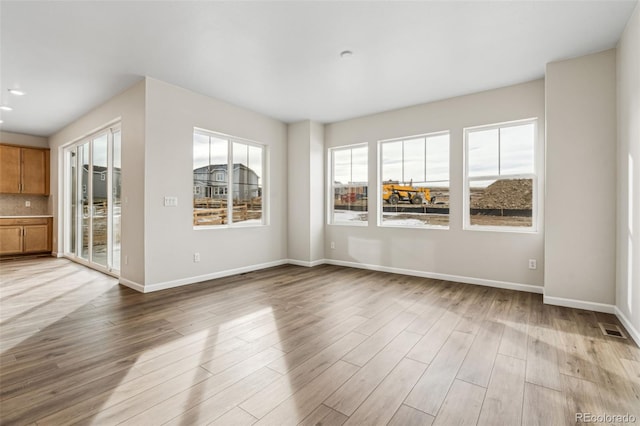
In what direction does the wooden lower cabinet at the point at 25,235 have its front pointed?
toward the camera

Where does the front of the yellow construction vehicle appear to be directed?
to the viewer's right

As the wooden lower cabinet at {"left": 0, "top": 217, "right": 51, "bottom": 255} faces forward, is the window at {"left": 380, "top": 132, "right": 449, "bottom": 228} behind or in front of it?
in front

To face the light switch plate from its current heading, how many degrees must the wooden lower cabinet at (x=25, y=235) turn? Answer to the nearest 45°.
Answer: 0° — it already faces it

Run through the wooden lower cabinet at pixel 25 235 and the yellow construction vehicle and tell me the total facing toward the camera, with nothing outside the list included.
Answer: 1

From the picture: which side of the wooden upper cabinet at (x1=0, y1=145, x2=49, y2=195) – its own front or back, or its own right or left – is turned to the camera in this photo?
front

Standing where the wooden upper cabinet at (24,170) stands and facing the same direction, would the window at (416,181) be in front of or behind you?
in front

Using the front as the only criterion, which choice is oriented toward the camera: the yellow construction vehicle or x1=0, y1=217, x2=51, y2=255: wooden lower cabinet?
the wooden lower cabinet
